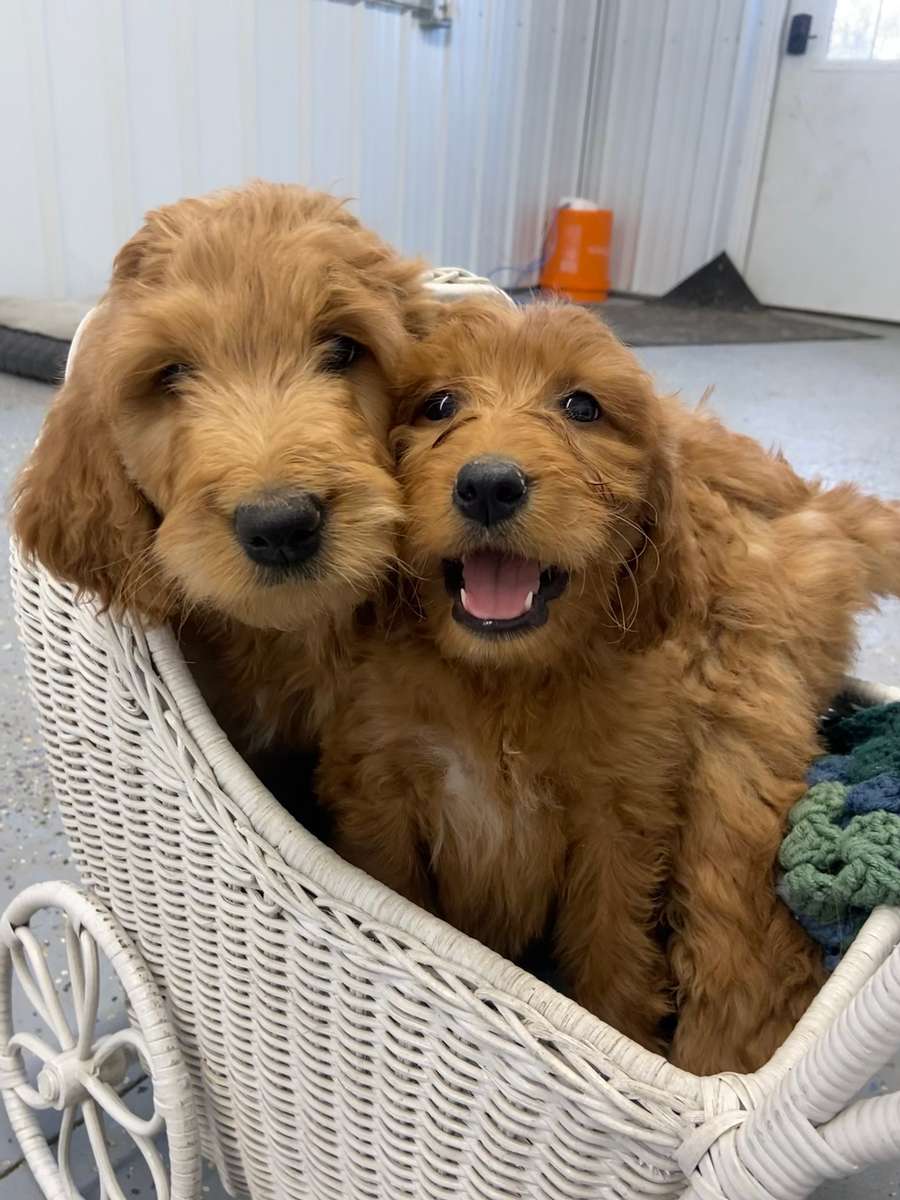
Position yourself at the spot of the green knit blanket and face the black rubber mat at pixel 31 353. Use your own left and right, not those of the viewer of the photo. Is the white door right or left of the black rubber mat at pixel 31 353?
right

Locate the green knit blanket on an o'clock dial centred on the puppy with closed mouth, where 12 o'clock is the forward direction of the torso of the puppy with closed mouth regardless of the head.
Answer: The green knit blanket is roughly at 10 o'clock from the puppy with closed mouth.

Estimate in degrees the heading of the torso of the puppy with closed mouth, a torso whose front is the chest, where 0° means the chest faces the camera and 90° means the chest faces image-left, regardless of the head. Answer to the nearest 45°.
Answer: approximately 0°

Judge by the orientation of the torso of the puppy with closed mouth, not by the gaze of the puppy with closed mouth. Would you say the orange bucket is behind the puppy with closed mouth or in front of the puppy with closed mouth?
behind

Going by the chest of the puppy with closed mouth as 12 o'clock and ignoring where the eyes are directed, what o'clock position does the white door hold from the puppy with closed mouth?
The white door is roughly at 7 o'clock from the puppy with closed mouth.

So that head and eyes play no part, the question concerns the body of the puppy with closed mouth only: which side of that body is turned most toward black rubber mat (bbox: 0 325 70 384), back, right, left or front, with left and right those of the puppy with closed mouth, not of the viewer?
back
